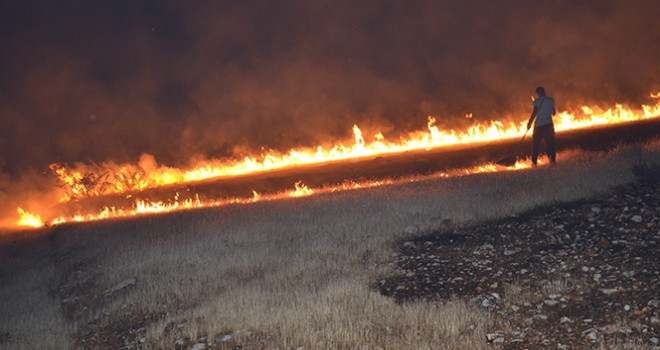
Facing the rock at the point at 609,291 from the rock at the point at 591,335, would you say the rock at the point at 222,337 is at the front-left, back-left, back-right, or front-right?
back-left

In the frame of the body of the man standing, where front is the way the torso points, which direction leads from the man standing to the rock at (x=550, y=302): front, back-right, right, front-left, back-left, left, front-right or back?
back-left

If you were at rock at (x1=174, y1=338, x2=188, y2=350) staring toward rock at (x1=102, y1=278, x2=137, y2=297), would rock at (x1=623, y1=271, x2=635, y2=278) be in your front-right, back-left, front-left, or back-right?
back-right

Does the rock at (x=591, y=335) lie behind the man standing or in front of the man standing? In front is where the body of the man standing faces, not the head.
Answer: behind

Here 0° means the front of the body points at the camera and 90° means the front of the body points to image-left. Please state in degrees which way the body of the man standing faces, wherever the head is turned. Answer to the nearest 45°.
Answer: approximately 135°

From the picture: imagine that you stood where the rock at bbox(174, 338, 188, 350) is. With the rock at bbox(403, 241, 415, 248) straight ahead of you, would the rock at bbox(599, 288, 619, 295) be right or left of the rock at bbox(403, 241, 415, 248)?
right

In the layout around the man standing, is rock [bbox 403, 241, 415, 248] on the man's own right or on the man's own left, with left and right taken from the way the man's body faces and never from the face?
on the man's own left

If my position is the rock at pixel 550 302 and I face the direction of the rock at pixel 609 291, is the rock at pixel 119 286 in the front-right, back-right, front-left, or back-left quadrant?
back-left
